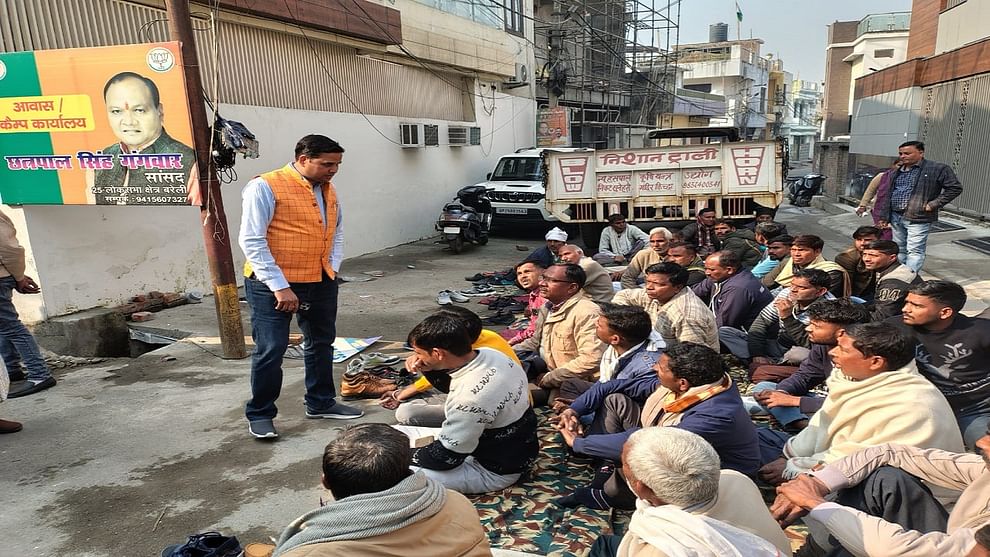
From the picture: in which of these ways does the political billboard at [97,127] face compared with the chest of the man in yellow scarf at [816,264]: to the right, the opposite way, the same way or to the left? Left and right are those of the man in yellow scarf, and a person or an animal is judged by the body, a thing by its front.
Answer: to the left

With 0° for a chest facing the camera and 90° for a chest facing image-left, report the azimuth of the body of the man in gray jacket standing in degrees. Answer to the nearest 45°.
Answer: approximately 45°

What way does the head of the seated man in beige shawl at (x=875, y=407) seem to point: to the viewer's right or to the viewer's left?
to the viewer's left

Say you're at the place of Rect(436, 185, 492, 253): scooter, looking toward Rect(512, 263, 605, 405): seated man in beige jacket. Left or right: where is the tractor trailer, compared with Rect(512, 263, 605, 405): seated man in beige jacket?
left

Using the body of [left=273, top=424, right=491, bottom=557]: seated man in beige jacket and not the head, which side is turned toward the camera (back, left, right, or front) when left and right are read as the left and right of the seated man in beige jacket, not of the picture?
back

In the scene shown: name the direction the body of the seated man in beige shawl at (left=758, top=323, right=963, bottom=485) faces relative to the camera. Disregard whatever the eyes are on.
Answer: to the viewer's left

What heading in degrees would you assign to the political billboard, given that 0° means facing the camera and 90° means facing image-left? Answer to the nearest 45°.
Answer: approximately 0°

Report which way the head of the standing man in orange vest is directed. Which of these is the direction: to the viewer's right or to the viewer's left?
to the viewer's right

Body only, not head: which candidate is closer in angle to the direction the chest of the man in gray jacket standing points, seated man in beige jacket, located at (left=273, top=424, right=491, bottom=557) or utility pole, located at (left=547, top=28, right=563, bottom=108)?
the seated man in beige jacket
